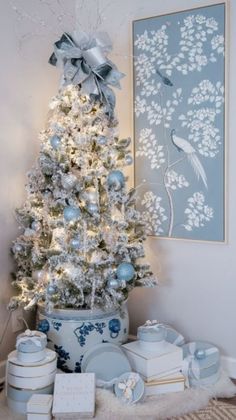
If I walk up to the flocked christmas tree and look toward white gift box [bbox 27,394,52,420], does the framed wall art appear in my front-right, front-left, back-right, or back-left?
back-left

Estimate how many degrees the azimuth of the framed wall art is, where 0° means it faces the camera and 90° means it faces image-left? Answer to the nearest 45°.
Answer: approximately 45°
